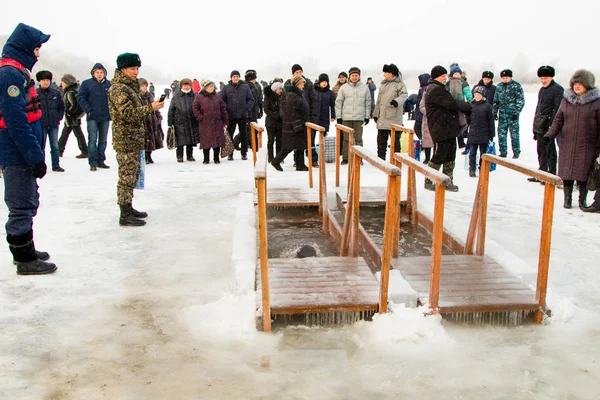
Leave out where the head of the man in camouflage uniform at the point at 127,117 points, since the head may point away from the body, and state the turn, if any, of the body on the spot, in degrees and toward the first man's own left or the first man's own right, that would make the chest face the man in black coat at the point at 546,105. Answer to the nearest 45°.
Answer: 0° — they already face them

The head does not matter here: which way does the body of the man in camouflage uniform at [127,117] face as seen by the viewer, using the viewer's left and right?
facing to the right of the viewer

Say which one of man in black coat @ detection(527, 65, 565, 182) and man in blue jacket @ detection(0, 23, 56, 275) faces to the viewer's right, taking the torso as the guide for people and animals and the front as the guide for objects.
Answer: the man in blue jacket

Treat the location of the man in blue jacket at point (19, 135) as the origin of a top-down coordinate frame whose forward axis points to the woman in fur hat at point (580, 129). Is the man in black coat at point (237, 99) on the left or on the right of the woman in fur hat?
left

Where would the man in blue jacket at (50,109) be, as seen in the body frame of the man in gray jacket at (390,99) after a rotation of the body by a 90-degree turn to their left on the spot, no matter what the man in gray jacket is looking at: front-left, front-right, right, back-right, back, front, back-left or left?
back-right

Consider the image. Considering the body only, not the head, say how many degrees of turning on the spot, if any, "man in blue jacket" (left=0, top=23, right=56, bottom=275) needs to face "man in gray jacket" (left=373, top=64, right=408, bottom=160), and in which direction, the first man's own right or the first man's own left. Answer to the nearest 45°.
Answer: approximately 45° to the first man's own left

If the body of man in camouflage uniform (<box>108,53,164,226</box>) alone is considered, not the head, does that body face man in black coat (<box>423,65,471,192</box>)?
yes

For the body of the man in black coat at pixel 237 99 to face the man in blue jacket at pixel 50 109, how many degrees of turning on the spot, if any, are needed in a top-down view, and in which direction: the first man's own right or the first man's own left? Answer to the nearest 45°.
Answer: approximately 90° to the first man's own right

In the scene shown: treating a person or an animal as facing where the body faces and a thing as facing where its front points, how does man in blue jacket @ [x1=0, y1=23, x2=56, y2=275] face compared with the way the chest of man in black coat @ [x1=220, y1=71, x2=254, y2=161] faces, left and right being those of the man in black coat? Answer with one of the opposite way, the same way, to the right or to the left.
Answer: to the left

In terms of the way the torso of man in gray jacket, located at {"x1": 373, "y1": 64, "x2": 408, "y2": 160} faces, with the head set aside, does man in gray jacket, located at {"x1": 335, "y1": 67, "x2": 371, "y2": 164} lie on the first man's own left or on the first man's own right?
on the first man's own right

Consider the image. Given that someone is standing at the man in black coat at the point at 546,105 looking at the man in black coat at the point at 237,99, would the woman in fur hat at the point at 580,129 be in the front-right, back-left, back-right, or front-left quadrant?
back-left

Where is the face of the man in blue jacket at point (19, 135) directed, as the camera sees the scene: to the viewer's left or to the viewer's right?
to the viewer's right

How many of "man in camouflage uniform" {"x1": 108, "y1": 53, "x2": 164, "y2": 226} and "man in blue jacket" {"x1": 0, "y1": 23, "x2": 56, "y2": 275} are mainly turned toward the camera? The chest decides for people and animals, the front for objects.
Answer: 0

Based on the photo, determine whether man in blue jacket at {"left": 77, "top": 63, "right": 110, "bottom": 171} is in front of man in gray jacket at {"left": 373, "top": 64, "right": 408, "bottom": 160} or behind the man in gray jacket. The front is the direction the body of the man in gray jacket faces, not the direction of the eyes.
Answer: in front
